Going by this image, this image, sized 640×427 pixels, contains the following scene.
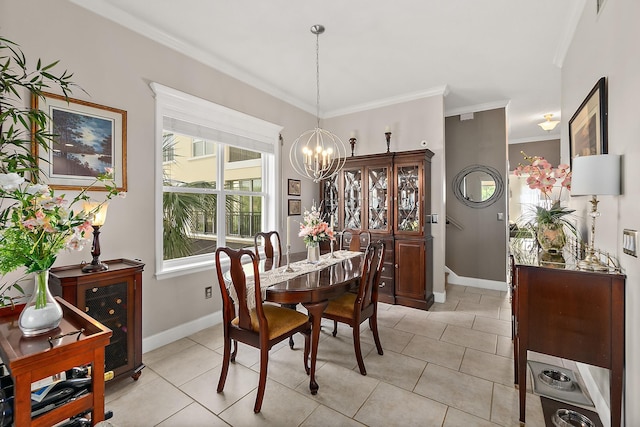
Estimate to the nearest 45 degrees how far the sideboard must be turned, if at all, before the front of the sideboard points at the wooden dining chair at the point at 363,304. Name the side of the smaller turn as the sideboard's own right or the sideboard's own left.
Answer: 0° — it already faces it

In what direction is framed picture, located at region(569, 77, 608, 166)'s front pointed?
to the viewer's left

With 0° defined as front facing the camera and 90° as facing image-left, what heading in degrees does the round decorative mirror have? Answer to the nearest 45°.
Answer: approximately 0°

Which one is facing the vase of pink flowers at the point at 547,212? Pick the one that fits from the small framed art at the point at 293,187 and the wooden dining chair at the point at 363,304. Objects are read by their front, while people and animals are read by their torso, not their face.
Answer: the small framed art

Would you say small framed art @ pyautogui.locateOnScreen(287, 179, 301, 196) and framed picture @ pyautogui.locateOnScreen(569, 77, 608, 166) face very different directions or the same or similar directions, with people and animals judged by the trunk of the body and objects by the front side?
very different directions

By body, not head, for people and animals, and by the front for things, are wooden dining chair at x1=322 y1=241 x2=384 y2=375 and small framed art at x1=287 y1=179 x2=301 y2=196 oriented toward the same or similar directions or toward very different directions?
very different directions

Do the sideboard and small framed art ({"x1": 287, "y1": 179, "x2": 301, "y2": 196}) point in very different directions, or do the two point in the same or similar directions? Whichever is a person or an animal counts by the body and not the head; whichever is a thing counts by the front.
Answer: very different directions

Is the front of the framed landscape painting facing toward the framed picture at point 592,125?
yes

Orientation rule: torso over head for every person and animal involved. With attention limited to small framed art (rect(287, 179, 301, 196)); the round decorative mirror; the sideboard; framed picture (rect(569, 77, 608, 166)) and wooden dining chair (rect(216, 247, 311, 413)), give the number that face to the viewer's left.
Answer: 2

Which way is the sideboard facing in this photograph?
to the viewer's left

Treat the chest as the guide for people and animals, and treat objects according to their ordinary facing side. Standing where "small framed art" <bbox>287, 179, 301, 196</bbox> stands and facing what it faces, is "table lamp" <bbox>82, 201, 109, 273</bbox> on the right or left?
on its right

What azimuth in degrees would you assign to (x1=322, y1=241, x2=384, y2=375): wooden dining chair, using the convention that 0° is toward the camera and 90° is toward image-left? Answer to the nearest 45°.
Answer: approximately 135°

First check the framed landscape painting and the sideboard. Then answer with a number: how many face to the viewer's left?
1
